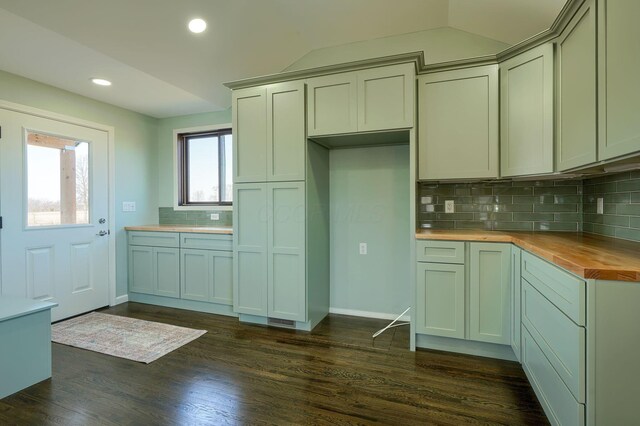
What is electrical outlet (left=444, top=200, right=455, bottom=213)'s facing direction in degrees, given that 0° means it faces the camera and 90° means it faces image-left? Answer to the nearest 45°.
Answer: approximately 0°

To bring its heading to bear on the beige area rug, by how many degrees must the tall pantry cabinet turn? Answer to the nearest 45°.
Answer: approximately 45° to its right

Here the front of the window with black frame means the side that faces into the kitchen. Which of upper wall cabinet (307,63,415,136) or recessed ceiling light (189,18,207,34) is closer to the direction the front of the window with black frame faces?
the recessed ceiling light

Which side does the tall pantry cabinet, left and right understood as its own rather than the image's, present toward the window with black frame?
right

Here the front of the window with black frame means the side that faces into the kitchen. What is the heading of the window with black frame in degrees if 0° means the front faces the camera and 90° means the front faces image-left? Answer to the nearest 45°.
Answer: approximately 45°

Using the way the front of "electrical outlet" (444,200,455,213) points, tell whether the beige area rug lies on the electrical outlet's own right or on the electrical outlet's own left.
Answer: on the electrical outlet's own right

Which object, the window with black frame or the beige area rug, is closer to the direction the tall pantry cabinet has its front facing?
the beige area rug
